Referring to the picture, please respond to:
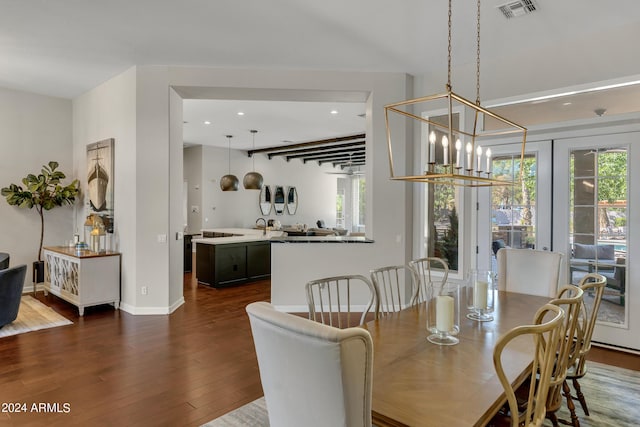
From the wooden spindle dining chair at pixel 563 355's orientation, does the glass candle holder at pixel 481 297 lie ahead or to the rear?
ahead

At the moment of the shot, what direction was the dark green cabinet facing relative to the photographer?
facing the viewer and to the right of the viewer

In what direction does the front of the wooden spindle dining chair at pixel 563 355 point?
to the viewer's left

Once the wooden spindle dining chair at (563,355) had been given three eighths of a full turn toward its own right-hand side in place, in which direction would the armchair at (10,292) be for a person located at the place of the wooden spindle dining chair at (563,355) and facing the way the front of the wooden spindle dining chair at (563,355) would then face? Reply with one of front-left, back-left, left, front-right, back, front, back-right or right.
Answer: back-left

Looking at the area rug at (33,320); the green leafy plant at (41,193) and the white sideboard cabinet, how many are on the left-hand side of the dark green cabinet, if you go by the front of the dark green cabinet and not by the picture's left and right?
0

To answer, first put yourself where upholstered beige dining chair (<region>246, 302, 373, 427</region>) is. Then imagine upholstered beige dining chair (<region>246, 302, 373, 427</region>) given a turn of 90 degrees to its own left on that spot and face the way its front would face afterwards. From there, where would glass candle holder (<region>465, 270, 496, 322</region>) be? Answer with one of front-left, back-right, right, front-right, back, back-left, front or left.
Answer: right

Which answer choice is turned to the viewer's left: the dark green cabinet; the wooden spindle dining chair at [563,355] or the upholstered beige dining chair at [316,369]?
the wooden spindle dining chair

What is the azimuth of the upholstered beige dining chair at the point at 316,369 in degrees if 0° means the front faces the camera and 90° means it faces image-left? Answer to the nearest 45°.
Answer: approximately 225°

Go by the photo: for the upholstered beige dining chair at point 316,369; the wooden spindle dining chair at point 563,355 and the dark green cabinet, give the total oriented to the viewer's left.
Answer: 1

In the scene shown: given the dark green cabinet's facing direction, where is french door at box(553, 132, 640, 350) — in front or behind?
in front

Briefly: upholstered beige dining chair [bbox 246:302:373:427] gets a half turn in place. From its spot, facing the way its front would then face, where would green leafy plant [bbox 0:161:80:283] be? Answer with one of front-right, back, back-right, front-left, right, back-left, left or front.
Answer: right

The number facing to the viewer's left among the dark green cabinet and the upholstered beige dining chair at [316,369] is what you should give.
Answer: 0

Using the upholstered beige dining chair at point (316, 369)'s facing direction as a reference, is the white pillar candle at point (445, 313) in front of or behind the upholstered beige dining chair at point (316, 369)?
in front

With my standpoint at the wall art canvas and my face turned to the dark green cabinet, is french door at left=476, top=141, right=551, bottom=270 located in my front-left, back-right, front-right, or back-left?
front-right

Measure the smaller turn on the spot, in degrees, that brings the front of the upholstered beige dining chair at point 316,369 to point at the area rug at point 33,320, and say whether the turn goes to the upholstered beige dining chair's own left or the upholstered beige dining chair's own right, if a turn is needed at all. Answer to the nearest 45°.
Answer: approximately 90° to the upholstered beige dining chair's own left

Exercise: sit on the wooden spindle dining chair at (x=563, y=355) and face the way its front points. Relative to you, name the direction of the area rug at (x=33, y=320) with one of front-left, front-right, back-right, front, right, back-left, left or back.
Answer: front

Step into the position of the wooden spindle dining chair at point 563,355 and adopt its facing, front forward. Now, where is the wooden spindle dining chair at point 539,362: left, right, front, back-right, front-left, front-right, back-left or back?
left
